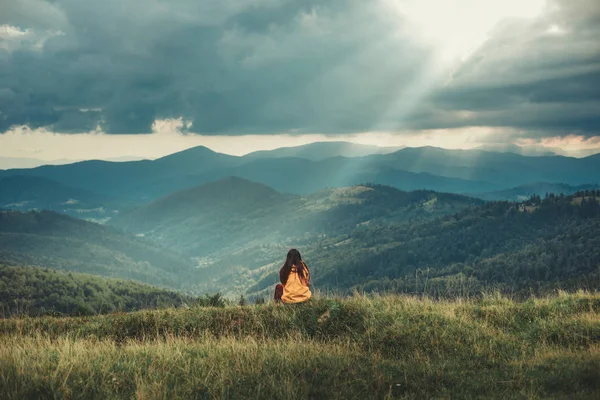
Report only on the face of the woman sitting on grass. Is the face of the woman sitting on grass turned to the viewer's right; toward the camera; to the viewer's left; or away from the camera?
away from the camera

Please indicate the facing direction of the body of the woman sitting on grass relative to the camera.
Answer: away from the camera
